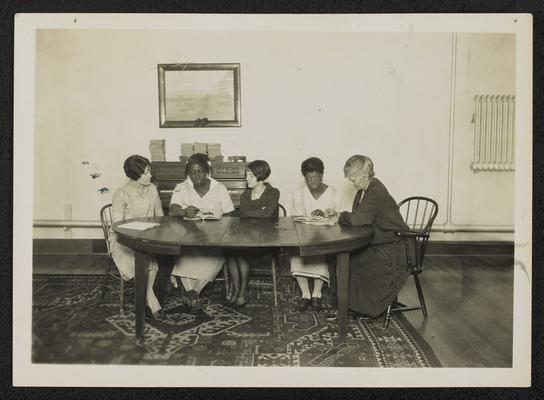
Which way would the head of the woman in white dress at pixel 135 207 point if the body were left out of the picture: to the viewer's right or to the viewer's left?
to the viewer's right

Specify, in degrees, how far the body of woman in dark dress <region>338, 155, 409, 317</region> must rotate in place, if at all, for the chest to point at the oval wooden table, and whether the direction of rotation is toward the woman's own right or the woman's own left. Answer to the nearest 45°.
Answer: approximately 45° to the woman's own left

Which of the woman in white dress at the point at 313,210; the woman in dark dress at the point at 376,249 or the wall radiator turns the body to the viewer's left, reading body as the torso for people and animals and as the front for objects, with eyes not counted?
the woman in dark dress

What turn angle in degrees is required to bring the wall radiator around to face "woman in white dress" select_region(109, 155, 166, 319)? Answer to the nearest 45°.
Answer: approximately 45° to its right

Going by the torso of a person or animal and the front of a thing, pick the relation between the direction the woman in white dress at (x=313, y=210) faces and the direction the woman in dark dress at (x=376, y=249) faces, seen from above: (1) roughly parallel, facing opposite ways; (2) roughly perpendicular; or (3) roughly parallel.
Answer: roughly perpendicular

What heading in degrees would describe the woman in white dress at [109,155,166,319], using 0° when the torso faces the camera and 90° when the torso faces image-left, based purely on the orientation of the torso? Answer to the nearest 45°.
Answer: approximately 315°
